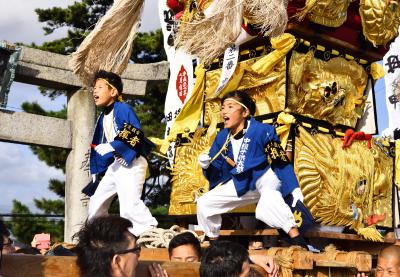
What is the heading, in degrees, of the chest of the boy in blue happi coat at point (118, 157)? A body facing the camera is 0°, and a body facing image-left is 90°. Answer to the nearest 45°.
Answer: approximately 45°

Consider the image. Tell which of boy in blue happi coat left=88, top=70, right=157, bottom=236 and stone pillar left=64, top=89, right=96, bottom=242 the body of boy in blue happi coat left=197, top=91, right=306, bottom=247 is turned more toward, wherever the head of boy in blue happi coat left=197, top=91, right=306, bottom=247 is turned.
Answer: the boy in blue happi coat

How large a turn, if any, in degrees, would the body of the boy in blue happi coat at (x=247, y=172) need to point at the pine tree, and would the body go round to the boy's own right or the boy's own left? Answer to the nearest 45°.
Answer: approximately 90° to the boy's own right

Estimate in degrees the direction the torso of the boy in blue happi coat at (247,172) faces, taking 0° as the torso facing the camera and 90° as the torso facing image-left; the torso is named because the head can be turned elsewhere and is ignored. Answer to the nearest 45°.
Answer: approximately 45°

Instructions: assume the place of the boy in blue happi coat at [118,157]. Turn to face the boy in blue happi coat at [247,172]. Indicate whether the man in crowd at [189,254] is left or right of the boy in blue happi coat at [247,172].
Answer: right

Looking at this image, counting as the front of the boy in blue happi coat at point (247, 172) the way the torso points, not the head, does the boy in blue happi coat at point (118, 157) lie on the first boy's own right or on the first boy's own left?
on the first boy's own right
